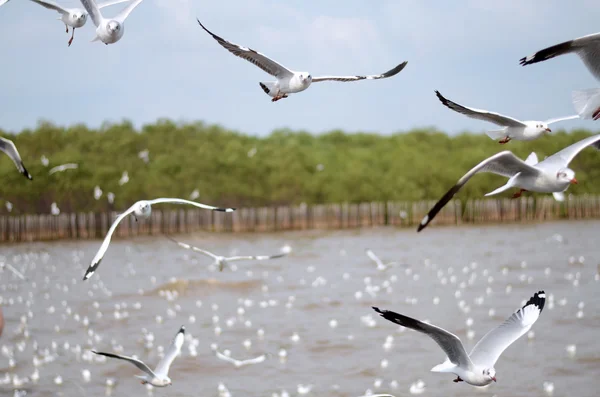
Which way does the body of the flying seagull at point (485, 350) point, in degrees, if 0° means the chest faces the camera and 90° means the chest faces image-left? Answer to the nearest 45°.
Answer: approximately 315°

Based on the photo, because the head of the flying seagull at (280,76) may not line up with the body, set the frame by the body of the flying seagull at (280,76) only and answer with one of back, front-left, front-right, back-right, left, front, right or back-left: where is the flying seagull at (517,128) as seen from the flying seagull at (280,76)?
front-left

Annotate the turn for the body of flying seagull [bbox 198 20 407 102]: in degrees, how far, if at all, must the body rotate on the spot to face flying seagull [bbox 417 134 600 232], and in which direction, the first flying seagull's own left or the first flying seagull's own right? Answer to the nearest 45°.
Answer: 0° — it already faces it

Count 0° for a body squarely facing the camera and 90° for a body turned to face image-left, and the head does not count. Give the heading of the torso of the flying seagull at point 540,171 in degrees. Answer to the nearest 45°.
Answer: approximately 315°

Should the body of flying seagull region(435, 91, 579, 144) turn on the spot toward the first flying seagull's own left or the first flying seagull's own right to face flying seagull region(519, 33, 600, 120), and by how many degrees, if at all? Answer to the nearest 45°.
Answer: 0° — it already faces it

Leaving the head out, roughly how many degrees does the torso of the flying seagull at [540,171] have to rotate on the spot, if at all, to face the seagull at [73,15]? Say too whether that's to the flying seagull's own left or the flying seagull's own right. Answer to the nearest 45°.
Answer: approximately 135° to the flying seagull's own right

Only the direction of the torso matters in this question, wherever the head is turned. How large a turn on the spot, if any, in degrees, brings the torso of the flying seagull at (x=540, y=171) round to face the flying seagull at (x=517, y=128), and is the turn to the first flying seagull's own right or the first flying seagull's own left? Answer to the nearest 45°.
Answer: approximately 135° to the first flying seagull's own left
